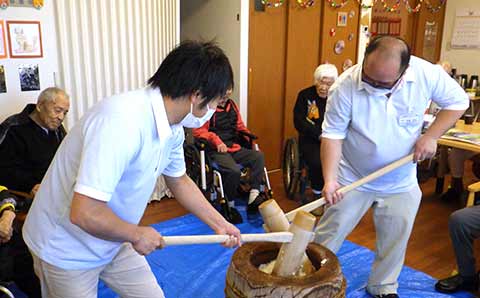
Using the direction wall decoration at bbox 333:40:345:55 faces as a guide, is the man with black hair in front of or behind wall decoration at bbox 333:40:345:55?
in front

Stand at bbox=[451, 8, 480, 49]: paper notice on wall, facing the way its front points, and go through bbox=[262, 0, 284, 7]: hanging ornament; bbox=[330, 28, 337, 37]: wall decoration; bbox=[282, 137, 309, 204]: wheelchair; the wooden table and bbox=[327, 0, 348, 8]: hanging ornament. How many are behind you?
0

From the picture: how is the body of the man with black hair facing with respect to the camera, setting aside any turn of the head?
to the viewer's right

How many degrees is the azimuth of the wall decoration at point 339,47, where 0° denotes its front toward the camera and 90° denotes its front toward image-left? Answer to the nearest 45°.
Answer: approximately 0°

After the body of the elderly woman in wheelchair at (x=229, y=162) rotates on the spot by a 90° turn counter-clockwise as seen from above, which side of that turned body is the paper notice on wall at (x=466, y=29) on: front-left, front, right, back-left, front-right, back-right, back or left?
front

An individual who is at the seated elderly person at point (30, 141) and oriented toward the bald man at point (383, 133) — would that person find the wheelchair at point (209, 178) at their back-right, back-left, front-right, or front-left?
front-left

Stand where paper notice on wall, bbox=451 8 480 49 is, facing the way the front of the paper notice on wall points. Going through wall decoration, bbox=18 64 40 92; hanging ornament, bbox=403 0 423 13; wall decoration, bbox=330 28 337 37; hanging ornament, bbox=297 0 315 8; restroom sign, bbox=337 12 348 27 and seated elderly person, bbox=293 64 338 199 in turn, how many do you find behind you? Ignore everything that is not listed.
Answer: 0

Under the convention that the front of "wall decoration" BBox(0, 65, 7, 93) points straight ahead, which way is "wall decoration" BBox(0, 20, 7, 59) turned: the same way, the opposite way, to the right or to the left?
the same way

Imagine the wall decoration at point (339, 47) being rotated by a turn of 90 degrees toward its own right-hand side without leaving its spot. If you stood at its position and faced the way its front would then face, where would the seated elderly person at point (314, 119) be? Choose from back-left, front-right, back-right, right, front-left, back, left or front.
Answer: left

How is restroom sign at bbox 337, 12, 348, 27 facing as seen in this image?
toward the camera

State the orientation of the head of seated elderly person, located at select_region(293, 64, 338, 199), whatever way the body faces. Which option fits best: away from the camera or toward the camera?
toward the camera

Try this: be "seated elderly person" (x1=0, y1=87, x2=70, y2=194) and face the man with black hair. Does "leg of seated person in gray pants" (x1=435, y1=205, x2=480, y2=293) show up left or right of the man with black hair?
left

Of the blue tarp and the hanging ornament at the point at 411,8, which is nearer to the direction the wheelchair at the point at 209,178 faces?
the blue tarp

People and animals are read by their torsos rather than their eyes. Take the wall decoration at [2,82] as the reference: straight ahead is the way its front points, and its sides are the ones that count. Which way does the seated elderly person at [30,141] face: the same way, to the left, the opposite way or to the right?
the same way

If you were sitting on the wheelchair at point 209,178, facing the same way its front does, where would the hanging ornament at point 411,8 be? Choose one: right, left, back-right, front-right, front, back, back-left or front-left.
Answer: left
